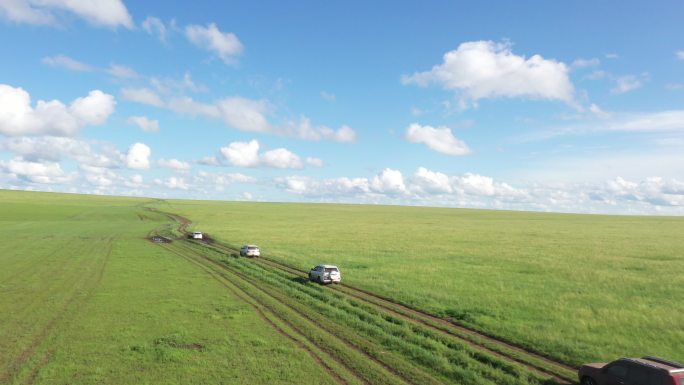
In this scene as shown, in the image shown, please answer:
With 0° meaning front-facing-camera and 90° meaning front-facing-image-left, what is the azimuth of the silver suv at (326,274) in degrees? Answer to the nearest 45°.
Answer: approximately 135°
